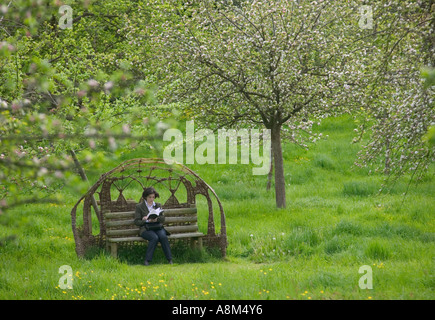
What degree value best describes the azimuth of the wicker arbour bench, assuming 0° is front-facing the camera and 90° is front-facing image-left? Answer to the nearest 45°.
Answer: approximately 0°
